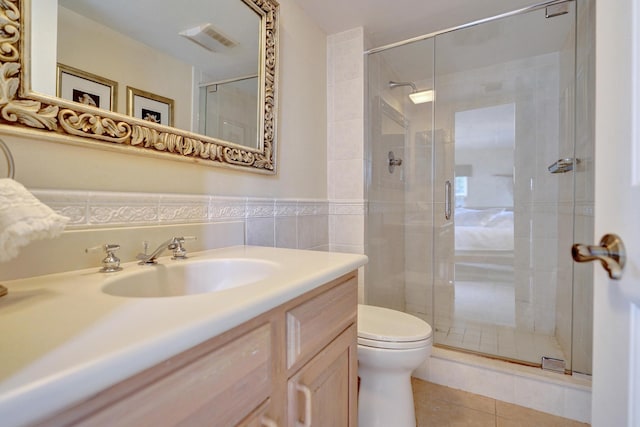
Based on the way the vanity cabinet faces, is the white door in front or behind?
in front

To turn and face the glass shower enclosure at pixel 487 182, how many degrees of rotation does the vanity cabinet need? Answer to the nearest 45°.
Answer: approximately 90° to its left

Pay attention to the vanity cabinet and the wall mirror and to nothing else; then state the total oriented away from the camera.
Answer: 0

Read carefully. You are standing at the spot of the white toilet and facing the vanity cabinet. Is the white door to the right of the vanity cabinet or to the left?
left

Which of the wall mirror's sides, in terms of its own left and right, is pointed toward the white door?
front

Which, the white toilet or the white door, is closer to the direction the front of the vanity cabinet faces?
the white door

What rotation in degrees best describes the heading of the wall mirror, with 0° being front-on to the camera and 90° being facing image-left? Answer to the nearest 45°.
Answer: approximately 315°

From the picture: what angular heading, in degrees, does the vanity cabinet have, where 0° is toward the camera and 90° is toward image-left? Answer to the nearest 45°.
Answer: approximately 315°
